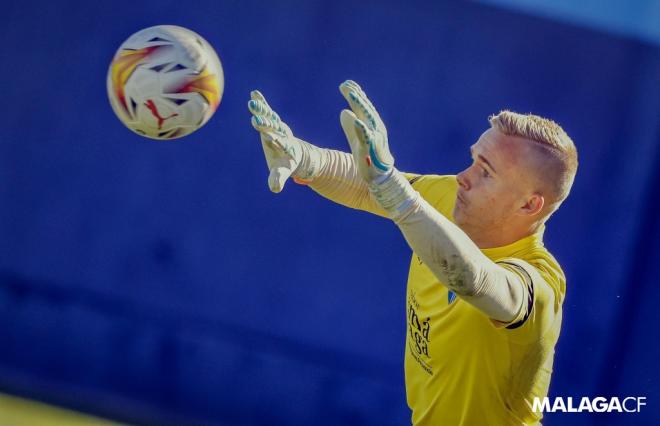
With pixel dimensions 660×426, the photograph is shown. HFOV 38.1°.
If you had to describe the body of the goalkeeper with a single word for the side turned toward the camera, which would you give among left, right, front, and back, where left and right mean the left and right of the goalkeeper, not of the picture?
left

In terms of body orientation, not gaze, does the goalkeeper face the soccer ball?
yes

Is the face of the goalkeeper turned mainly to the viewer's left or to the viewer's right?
to the viewer's left
